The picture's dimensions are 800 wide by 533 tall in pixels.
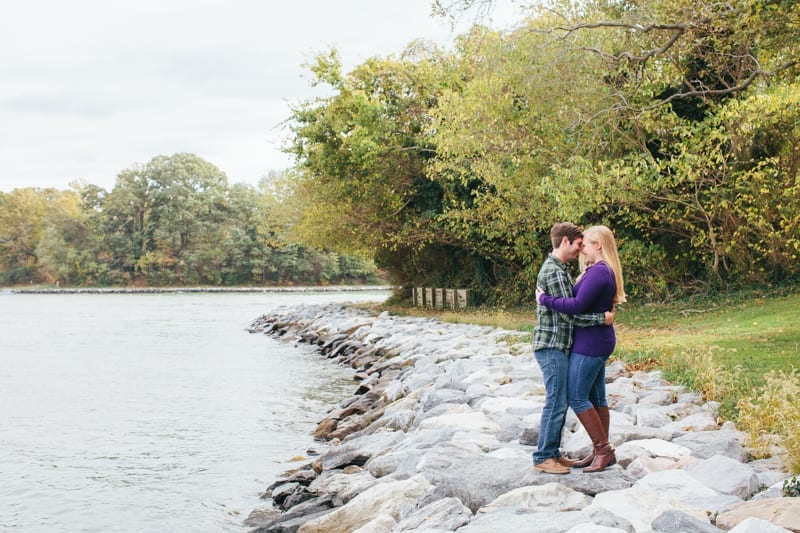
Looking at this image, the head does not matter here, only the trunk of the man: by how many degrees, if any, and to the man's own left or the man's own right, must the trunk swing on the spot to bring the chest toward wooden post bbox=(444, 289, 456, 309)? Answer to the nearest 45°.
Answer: approximately 90° to the man's own left

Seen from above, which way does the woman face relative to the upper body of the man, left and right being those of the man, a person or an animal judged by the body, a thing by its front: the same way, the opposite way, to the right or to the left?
the opposite way

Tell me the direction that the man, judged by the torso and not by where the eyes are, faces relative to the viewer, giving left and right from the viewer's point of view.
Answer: facing to the right of the viewer

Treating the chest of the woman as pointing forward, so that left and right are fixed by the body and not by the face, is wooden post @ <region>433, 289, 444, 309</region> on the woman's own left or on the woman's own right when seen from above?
on the woman's own right

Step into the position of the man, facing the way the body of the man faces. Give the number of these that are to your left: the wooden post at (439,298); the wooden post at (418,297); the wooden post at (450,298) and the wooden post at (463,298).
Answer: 4

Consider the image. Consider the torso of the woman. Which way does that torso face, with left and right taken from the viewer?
facing to the left of the viewer

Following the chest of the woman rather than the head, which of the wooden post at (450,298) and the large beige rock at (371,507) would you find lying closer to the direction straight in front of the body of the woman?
the large beige rock

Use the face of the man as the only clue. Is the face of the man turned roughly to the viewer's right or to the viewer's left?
to the viewer's right

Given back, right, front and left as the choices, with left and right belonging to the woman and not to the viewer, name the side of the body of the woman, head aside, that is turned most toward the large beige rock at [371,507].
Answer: front

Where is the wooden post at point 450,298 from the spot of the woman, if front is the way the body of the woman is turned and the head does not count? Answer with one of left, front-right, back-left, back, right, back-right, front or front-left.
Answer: right

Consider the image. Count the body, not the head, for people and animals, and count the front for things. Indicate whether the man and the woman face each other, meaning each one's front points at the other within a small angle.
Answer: yes
